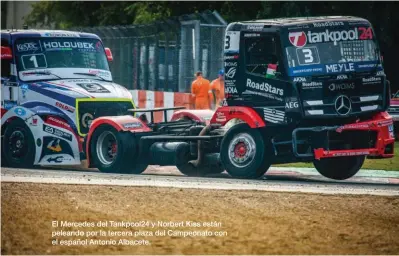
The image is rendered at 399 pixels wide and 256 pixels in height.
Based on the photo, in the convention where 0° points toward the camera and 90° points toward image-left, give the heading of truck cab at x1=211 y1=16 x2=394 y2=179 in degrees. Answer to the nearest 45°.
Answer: approximately 315°

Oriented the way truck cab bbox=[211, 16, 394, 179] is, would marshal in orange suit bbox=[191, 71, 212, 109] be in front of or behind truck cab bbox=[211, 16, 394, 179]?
behind
